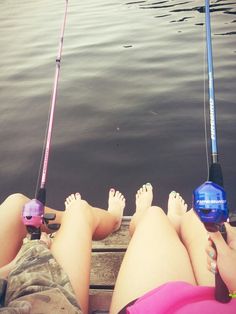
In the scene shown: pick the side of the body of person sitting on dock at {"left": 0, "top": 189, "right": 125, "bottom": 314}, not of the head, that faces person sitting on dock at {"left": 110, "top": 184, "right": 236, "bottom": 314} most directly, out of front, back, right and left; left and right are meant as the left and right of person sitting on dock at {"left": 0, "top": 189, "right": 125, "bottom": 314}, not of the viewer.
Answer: right

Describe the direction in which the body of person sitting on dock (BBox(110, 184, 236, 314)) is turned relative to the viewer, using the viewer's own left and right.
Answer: facing away from the viewer

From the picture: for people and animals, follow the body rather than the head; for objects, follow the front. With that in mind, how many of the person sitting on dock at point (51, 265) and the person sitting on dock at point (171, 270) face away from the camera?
2

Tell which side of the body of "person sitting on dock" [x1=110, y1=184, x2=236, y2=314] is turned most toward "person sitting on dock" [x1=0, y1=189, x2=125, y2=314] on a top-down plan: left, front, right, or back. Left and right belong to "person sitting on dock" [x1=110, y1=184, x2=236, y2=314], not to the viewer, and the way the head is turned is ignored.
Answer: left

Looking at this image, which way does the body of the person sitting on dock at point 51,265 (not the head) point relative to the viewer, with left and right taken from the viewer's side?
facing away from the viewer
